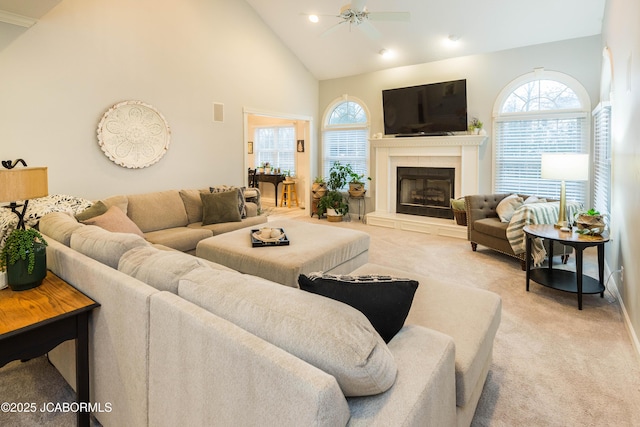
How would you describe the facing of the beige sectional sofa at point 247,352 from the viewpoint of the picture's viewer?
facing away from the viewer and to the right of the viewer

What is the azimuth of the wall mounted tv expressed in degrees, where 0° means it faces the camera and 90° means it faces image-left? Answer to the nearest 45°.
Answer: approximately 45°

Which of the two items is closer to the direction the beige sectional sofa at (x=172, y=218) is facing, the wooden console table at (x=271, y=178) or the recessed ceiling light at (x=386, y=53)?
the recessed ceiling light

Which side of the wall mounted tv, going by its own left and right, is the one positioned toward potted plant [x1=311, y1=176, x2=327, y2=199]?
right

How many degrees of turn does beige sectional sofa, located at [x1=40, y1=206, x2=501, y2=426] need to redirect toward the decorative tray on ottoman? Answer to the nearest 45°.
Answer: approximately 45° to its left

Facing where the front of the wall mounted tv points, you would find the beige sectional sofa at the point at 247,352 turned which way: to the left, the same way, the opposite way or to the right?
the opposite way

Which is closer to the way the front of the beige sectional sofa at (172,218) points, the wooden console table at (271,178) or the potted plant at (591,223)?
the potted plant
